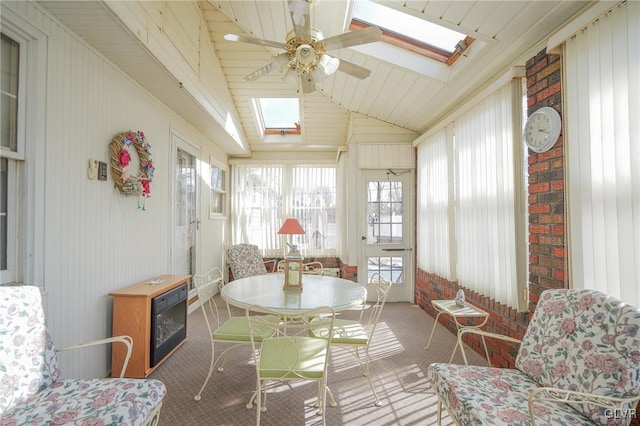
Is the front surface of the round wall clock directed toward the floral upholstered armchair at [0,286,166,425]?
yes

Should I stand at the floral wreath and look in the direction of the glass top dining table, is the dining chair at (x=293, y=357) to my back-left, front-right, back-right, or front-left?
front-right

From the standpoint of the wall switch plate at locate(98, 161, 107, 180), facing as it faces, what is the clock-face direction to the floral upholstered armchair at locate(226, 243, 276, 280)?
The floral upholstered armchair is roughly at 9 o'clock from the wall switch plate.

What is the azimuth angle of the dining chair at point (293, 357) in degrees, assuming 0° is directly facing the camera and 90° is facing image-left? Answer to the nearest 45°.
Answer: approximately 180°

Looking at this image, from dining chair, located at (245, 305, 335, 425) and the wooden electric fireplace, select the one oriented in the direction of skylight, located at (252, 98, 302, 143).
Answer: the dining chair

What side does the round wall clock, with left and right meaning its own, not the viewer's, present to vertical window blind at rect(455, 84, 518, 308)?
right

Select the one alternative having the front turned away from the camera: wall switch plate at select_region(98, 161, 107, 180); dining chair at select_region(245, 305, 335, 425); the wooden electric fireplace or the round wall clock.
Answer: the dining chair

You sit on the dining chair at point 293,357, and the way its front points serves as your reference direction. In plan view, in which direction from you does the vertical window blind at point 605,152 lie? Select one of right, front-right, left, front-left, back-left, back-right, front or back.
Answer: right

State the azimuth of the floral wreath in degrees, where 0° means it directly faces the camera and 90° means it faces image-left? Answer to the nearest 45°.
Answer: approximately 315°

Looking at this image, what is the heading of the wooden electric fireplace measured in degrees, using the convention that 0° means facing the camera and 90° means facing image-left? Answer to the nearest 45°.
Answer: approximately 315°

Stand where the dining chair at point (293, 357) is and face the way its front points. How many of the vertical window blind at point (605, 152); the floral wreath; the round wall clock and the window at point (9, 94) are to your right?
2

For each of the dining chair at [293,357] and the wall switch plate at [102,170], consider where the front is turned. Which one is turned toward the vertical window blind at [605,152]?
the wall switch plate

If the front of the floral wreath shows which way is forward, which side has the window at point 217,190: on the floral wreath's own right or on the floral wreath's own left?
on the floral wreath's own left

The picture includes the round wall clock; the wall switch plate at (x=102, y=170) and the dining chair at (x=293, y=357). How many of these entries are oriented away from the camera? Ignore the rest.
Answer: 1

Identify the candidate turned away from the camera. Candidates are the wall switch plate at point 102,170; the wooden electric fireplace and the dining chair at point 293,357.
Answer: the dining chair

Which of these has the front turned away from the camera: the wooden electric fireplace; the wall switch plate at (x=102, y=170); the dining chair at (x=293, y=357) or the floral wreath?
the dining chair

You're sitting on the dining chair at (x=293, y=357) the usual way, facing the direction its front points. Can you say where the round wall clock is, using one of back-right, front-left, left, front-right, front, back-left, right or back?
right

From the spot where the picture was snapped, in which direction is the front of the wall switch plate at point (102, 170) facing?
facing the viewer and to the right of the viewer

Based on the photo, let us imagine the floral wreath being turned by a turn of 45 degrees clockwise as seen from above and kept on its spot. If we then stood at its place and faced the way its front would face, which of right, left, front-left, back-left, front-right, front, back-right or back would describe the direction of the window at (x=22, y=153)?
front-right

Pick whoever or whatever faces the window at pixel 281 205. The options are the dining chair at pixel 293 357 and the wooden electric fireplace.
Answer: the dining chair
